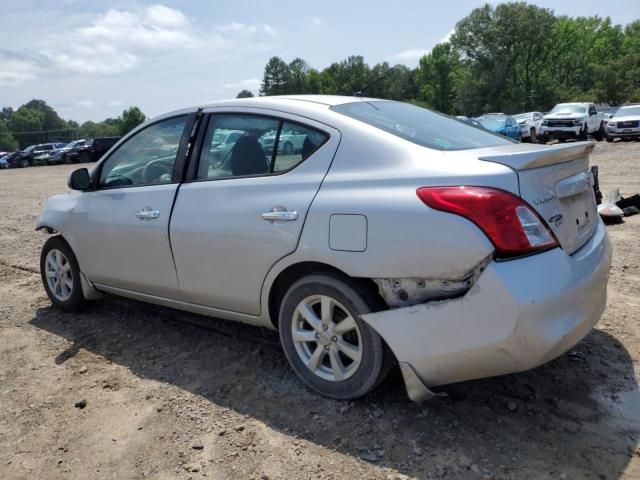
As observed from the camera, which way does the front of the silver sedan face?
facing away from the viewer and to the left of the viewer

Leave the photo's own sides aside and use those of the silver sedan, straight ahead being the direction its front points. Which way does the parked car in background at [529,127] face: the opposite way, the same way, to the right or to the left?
to the left

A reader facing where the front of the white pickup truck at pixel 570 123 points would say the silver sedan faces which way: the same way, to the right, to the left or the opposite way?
to the right

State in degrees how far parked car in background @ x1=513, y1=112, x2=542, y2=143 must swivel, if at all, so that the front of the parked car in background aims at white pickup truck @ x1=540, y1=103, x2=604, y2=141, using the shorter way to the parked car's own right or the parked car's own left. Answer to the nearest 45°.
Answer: approximately 90° to the parked car's own left

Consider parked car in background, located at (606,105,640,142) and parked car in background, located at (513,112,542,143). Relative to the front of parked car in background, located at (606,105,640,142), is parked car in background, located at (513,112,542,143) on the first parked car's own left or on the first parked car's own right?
on the first parked car's own right

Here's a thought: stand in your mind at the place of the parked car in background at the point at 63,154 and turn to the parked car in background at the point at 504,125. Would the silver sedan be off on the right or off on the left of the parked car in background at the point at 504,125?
right

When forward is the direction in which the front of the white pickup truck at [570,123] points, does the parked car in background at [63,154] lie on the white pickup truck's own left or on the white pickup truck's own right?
on the white pickup truck's own right

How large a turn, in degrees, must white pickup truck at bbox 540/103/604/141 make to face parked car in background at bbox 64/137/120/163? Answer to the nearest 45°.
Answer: approximately 45° to its right

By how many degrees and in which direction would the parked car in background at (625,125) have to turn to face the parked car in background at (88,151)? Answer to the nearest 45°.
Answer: approximately 45° to its right

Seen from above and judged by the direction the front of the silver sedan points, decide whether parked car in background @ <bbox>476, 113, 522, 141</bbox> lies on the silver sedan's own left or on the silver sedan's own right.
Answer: on the silver sedan's own right

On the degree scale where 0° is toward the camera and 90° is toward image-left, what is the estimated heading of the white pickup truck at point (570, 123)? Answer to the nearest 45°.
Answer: approximately 45°
